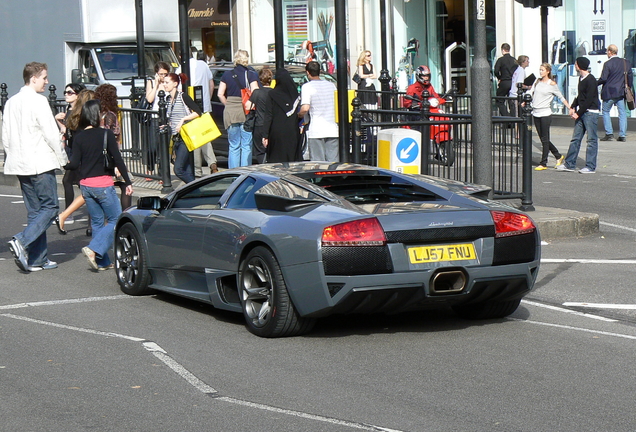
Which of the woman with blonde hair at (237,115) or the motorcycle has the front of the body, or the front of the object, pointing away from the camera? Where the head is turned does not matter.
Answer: the woman with blonde hair

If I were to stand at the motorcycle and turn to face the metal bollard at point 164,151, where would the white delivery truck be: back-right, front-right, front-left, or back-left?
front-right

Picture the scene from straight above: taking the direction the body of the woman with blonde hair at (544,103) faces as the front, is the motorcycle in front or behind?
in front

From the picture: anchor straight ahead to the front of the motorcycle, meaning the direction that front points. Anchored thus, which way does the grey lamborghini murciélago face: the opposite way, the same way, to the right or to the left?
the opposite way

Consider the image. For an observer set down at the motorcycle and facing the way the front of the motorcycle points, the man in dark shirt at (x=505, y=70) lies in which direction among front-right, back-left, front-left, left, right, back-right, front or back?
back-left

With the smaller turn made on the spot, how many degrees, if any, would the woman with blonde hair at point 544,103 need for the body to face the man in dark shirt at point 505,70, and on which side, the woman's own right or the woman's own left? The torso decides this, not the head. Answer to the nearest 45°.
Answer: approximately 135° to the woman's own right

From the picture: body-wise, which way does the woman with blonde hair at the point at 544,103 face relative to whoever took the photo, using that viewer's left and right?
facing the viewer and to the left of the viewer

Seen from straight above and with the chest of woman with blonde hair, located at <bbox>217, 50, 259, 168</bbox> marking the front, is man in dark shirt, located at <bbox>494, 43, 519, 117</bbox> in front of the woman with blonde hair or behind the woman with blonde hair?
in front

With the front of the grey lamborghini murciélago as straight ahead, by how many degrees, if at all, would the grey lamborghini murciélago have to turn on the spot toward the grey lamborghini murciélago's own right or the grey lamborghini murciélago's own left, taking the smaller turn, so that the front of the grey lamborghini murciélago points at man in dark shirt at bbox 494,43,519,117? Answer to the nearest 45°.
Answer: approximately 45° to the grey lamborghini murciélago's own right

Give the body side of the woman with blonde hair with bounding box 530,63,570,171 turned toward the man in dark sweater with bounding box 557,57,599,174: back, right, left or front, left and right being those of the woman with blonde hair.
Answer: left

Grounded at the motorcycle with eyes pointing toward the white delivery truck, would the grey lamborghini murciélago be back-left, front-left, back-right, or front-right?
back-left

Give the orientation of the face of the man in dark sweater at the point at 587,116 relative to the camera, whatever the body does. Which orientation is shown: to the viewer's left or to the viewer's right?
to the viewer's left

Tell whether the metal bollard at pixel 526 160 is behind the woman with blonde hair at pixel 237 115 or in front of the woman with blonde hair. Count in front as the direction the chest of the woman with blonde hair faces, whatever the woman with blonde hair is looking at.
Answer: behind
